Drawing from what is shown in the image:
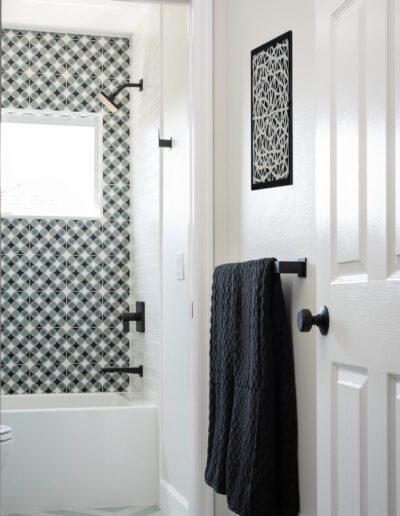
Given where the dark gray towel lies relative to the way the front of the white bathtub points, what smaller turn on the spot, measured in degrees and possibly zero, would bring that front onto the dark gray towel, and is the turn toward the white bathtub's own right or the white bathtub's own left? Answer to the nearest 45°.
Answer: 0° — it already faces it

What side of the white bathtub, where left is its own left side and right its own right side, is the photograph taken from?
front

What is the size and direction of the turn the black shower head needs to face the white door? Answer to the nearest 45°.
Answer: approximately 90° to its left

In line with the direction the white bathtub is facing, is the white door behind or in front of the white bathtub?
in front
